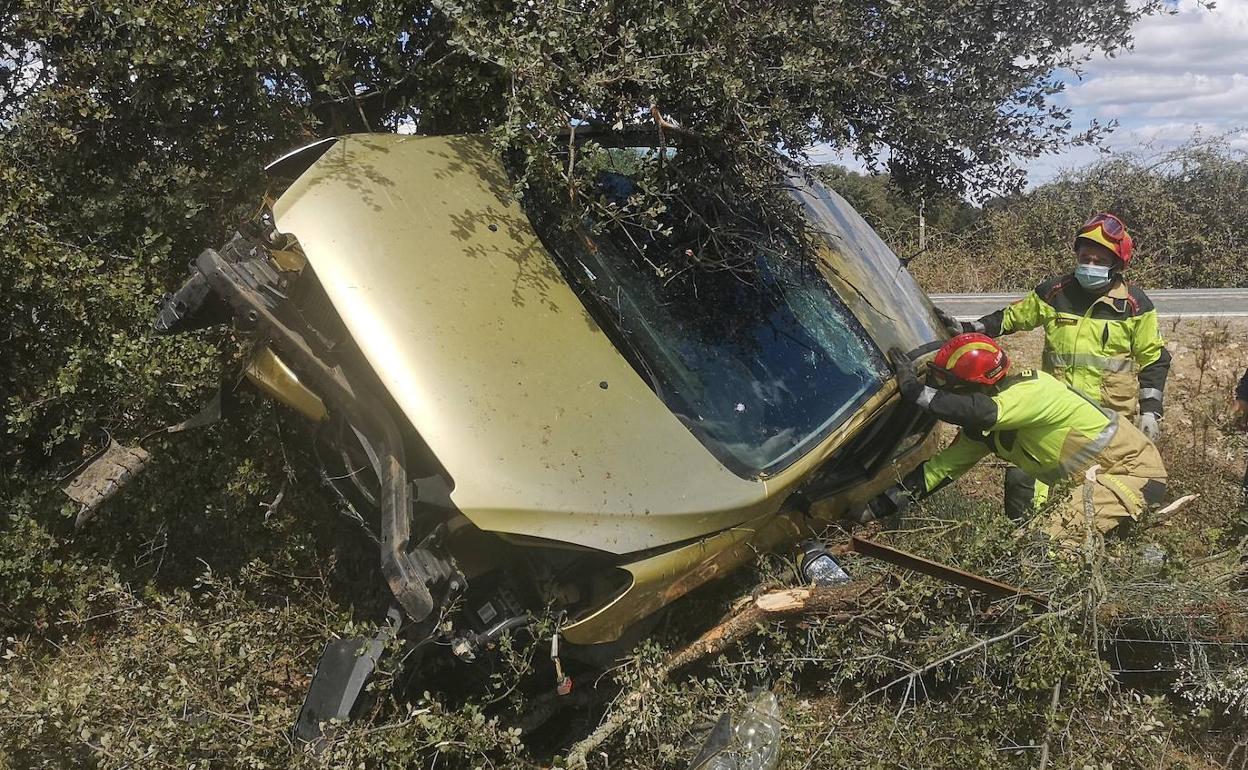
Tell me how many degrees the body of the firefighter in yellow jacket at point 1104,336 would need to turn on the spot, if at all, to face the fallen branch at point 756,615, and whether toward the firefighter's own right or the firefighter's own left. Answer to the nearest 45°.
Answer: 0° — they already face it

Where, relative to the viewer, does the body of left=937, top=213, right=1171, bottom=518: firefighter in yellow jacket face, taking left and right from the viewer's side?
facing the viewer and to the left of the viewer

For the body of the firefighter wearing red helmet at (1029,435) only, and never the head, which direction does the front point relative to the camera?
to the viewer's left

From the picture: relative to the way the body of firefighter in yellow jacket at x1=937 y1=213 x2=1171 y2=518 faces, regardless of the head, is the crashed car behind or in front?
in front

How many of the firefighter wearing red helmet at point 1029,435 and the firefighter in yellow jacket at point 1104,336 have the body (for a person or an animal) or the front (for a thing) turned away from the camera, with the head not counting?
0

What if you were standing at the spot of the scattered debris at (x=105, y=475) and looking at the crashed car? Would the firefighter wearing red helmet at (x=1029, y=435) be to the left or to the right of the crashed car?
left

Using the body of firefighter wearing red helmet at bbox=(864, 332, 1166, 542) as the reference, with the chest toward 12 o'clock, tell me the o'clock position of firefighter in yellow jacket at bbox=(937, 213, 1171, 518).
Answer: The firefighter in yellow jacket is roughly at 4 o'clock from the firefighter wearing red helmet.

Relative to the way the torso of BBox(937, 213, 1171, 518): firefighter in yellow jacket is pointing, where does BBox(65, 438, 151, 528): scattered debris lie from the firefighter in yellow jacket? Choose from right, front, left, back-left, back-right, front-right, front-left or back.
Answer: front

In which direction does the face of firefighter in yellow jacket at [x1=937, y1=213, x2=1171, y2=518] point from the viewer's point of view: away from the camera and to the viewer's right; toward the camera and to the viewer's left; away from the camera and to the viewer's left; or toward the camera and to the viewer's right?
toward the camera and to the viewer's left

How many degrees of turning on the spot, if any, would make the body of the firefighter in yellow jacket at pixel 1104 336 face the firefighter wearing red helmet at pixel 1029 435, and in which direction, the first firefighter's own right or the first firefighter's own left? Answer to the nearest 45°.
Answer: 0° — they already face them
